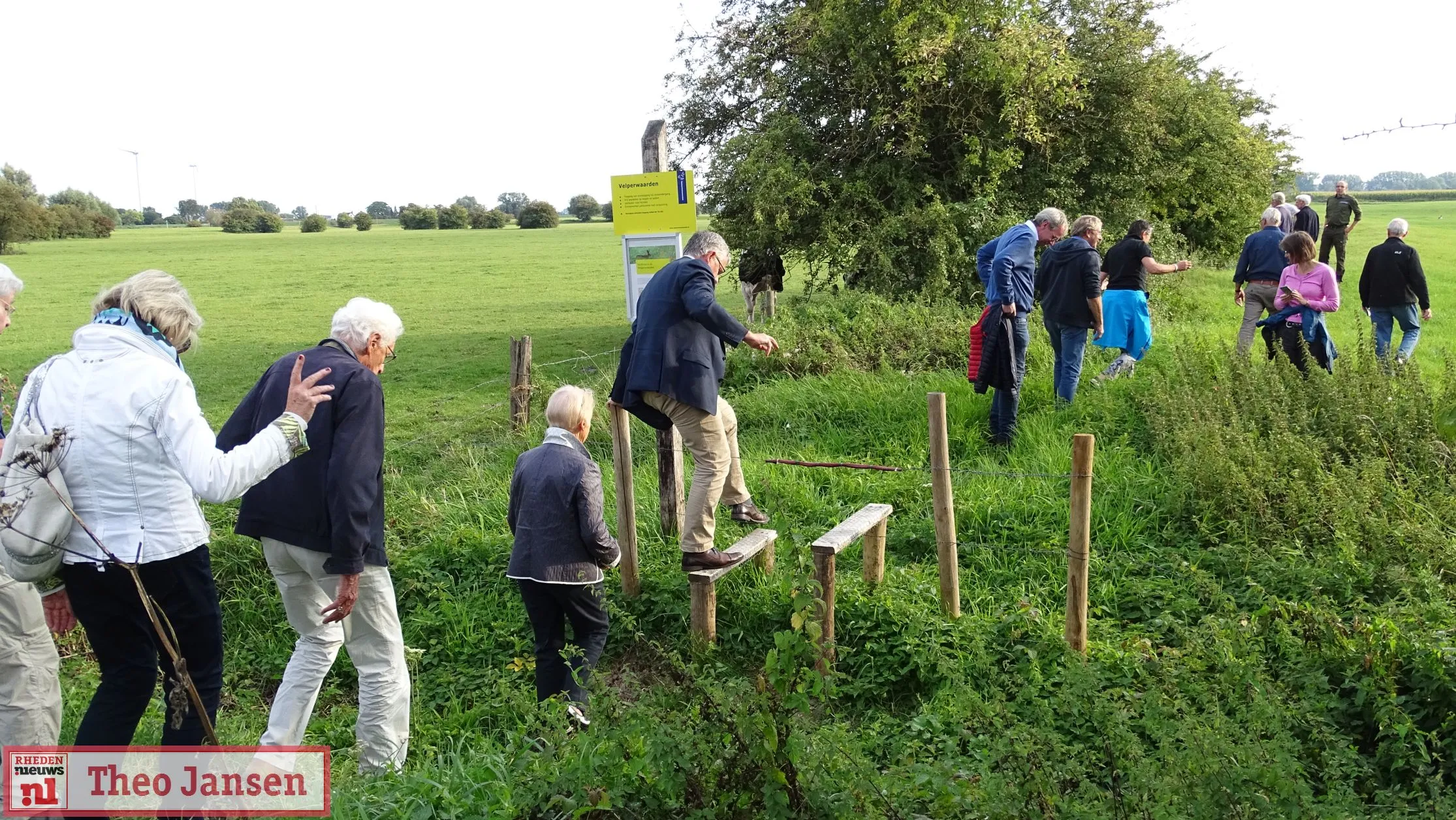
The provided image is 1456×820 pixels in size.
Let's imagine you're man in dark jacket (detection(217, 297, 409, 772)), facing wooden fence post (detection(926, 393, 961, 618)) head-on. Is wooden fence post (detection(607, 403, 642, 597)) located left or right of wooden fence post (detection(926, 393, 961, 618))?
left

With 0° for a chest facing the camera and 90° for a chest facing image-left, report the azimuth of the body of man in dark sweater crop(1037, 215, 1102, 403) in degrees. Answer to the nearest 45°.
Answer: approximately 225°

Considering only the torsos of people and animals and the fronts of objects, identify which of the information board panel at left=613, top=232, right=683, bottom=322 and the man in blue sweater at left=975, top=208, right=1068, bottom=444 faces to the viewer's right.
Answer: the man in blue sweater

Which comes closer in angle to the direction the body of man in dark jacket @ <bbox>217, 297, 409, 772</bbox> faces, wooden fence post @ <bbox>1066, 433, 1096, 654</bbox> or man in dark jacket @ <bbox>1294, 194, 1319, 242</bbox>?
the man in dark jacket

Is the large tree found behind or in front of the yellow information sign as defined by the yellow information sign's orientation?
behind

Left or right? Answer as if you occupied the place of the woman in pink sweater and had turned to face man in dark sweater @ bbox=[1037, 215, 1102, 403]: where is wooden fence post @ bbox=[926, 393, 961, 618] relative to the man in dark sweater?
left

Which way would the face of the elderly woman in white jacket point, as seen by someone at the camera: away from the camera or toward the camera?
away from the camera

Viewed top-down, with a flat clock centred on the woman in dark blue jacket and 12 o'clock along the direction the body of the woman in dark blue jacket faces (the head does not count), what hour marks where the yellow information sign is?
The yellow information sign is roughly at 11 o'clock from the woman in dark blue jacket.
